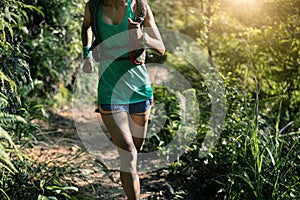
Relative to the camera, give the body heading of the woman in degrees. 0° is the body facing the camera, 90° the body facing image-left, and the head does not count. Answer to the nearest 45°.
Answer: approximately 0°

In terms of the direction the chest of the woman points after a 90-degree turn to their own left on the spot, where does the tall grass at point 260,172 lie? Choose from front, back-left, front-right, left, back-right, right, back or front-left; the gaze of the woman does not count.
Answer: front
